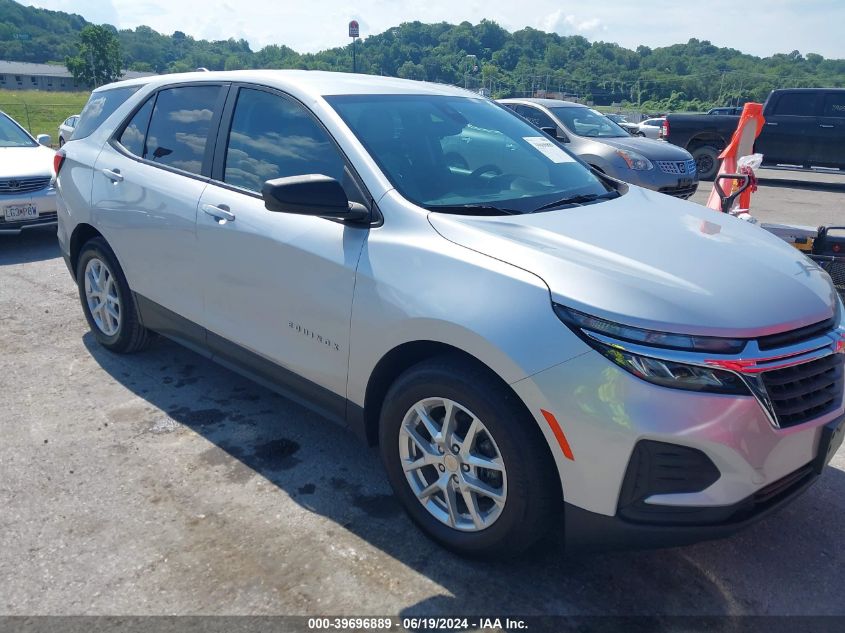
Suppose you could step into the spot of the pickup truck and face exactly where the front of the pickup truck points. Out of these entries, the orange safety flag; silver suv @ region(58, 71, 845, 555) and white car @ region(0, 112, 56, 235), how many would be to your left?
0

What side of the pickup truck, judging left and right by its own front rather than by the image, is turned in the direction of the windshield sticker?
right

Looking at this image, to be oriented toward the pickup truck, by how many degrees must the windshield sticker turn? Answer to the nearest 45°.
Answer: approximately 135° to its left

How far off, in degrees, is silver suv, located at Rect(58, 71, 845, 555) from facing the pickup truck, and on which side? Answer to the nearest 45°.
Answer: approximately 90° to its left

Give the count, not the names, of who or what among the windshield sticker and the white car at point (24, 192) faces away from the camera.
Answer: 0

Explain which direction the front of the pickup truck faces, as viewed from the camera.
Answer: facing to the right of the viewer

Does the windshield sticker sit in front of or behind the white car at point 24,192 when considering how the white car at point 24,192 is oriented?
in front

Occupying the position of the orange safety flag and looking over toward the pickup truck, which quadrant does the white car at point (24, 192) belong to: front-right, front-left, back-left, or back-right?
back-left

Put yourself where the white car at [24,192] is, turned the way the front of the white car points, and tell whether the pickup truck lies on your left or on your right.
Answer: on your left

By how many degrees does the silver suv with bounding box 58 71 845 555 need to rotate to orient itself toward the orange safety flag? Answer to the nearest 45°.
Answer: approximately 90° to its left

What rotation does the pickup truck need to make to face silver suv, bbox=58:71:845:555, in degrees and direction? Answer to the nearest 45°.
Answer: approximately 90° to its right

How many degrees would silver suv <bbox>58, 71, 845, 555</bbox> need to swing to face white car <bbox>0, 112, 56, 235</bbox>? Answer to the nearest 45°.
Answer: approximately 180°

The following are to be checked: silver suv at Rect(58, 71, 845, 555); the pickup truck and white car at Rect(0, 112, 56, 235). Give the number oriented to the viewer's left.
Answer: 0

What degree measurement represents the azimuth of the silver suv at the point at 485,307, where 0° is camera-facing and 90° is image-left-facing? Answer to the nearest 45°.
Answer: approximately 315°

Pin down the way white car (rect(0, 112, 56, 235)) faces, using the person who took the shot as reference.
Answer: facing the viewer and to the right of the viewer
